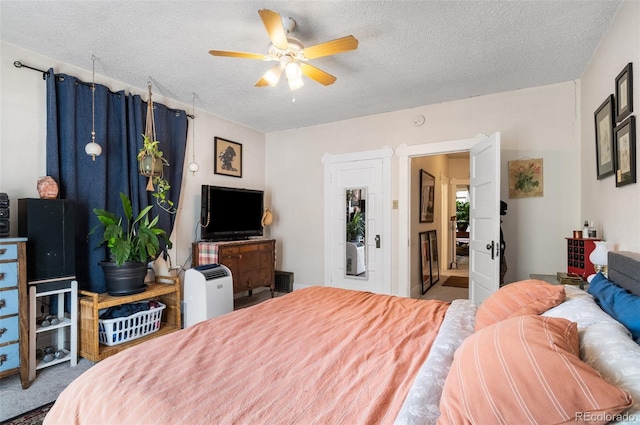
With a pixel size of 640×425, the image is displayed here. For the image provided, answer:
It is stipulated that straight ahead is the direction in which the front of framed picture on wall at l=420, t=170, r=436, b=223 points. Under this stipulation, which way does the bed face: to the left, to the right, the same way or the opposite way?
the opposite way

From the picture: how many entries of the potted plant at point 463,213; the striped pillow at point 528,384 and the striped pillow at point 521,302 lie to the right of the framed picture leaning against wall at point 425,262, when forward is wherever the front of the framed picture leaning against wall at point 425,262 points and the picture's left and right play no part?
2

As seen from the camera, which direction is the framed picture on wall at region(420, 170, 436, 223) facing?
to the viewer's right

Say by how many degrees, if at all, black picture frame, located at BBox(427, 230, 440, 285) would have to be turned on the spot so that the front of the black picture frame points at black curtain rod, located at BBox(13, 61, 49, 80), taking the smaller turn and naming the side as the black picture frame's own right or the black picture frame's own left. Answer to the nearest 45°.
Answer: approximately 135° to the black picture frame's own right

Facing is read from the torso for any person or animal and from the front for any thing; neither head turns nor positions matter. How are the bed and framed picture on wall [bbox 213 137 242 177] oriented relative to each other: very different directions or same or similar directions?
very different directions

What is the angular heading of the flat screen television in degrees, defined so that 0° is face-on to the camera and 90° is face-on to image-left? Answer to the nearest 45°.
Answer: approximately 315°

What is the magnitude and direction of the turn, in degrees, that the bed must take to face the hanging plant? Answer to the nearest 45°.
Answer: approximately 45° to its right

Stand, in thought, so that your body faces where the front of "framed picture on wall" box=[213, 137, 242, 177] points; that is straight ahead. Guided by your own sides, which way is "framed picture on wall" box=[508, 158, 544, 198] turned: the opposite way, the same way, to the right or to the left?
to the right

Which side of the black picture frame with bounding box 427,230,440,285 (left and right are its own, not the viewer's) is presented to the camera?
right

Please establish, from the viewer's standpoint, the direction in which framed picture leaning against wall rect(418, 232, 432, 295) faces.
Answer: facing to the right of the viewer
